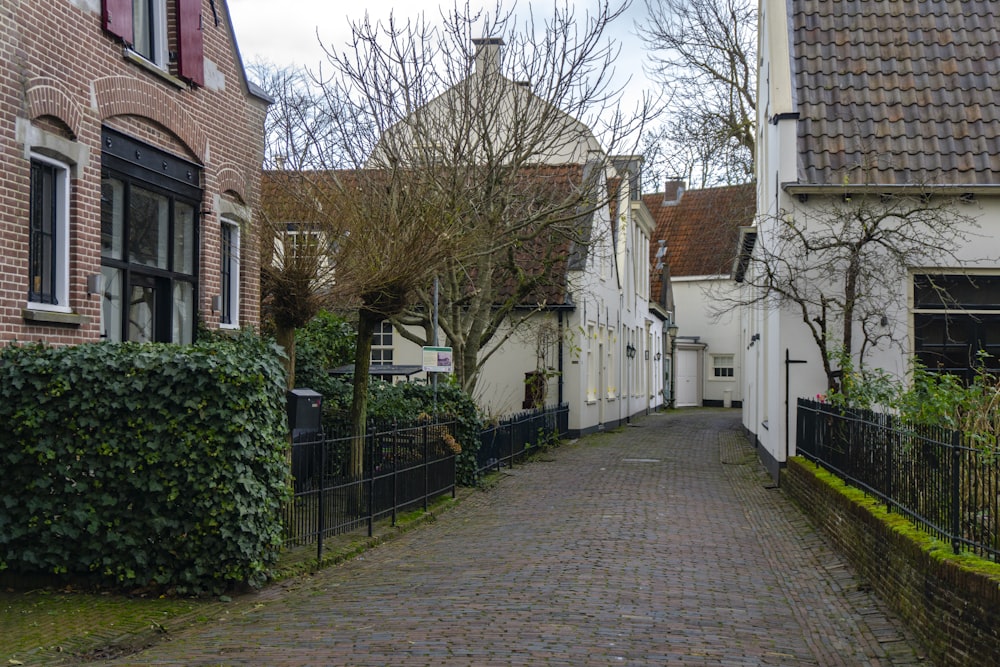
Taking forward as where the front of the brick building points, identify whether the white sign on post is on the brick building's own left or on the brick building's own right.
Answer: on the brick building's own left

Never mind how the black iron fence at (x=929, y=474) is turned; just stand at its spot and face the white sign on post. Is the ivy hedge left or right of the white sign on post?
left

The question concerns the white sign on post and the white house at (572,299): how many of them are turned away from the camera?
0

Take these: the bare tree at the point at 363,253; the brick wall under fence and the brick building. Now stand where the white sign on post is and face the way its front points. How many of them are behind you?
0

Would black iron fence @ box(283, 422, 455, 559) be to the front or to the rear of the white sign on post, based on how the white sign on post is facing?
to the front

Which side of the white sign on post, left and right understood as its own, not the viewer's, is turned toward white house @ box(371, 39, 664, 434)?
back

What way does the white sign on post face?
toward the camera

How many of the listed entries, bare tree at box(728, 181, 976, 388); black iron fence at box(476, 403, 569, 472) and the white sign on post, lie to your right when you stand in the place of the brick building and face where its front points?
0

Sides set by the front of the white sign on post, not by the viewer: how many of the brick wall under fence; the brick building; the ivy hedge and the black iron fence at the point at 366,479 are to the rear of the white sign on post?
0

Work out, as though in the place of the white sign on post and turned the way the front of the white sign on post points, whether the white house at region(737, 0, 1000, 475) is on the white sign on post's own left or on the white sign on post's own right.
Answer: on the white sign on post's own left

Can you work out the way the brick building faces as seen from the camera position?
facing the viewer and to the right of the viewer

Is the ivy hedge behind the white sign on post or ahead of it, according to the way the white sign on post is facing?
ahead

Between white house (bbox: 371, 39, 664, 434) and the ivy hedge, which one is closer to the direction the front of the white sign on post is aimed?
the ivy hedge
